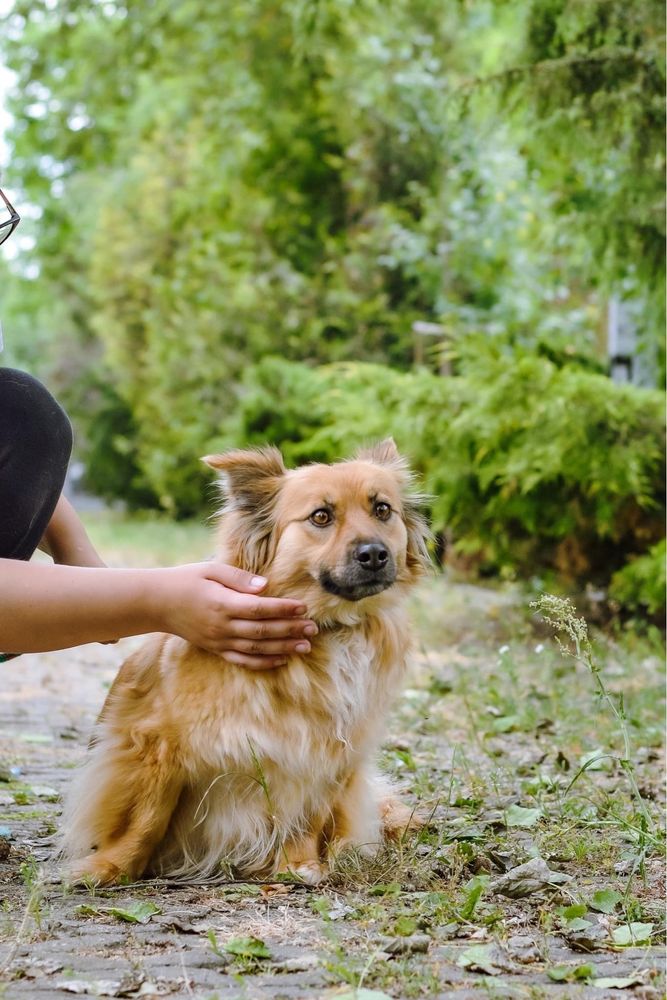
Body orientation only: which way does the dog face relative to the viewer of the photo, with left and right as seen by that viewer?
facing the viewer and to the right of the viewer

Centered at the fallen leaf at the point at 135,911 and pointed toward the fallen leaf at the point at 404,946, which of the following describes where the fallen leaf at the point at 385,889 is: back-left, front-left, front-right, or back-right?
front-left

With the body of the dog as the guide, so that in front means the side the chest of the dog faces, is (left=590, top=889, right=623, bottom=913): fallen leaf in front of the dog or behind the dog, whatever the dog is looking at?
in front

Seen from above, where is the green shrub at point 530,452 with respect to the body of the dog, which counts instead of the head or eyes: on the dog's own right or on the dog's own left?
on the dog's own left

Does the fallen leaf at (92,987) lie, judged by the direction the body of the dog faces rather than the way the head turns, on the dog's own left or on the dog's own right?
on the dog's own right

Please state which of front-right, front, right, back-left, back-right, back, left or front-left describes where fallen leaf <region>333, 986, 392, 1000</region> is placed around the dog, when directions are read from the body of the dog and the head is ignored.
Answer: front-right
